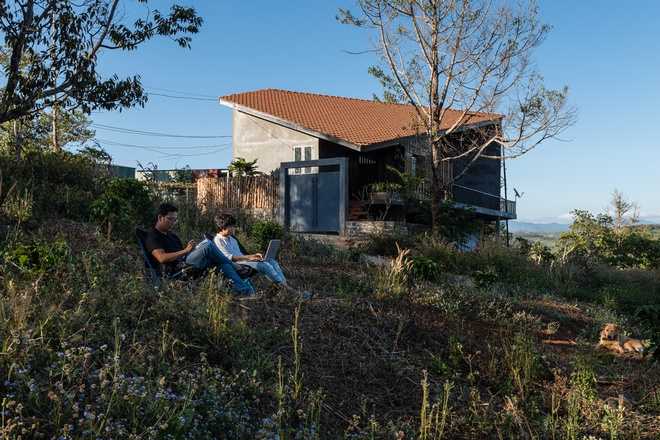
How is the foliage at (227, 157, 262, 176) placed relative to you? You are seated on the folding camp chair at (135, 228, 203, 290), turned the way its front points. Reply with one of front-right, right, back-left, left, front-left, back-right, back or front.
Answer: left

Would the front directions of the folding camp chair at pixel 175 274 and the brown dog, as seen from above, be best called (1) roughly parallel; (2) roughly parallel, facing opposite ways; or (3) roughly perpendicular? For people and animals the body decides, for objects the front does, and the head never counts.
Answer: roughly parallel, facing opposite ways

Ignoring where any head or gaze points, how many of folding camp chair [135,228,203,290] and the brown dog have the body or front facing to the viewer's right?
1

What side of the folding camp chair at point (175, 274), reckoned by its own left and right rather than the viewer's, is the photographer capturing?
right

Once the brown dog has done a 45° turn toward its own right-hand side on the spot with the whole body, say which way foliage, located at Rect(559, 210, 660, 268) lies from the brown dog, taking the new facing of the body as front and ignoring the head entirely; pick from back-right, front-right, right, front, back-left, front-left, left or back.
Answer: right

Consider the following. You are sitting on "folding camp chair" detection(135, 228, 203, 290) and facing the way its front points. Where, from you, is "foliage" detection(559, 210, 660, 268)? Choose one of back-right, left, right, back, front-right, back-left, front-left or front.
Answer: front-left

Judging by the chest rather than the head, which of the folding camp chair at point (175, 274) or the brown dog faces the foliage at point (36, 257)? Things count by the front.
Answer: the brown dog

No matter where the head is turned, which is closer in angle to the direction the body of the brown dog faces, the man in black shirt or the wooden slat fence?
the man in black shirt

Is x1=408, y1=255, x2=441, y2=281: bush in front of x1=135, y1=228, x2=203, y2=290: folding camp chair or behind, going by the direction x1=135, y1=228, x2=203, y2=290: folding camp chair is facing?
in front

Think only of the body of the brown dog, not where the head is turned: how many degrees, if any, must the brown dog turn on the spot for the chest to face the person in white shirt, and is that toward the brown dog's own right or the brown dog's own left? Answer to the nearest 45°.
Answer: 0° — it already faces them

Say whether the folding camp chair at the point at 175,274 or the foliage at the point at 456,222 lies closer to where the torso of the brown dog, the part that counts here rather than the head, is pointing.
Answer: the folding camp chair

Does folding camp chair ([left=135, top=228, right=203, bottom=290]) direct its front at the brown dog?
yes

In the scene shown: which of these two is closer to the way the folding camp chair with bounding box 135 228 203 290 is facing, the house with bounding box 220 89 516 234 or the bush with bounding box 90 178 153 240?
the house

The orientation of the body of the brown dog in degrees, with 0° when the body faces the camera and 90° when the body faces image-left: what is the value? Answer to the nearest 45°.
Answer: approximately 45°

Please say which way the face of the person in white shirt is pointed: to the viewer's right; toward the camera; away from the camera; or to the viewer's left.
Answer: to the viewer's right

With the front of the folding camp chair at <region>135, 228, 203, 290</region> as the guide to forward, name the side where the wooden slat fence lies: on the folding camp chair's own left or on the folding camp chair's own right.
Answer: on the folding camp chair's own left

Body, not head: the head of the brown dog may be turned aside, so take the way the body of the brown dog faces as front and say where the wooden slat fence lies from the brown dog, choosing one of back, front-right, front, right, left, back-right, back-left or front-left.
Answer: right
